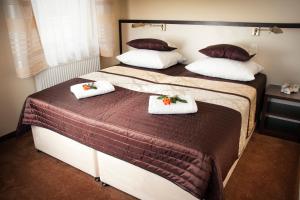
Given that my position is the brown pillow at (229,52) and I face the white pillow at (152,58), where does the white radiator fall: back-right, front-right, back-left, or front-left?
front-left

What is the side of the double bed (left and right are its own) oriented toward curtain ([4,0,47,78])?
right

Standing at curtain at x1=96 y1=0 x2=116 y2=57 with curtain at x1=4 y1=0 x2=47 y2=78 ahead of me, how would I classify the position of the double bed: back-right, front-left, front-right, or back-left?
front-left

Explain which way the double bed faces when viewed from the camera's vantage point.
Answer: facing the viewer and to the left of the viewer

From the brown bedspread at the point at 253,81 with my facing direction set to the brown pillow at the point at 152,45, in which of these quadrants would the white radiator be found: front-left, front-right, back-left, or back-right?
front-left

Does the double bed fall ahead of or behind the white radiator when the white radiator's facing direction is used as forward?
ahead

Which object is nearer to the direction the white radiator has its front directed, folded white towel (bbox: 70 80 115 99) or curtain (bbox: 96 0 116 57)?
the folded white towel

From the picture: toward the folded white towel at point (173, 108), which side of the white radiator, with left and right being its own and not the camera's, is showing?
front

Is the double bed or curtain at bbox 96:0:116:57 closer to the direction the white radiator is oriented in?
the double bed

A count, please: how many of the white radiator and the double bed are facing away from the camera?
0

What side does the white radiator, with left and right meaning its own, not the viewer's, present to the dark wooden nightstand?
front

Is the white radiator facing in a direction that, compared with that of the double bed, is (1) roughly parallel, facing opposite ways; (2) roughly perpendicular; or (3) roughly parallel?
roughly perpendicular

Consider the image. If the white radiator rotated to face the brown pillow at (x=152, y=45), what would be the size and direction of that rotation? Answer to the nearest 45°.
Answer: approximately 45° to its left

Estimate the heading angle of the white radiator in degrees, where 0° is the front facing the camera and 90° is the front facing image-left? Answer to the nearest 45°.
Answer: approximately 315°
